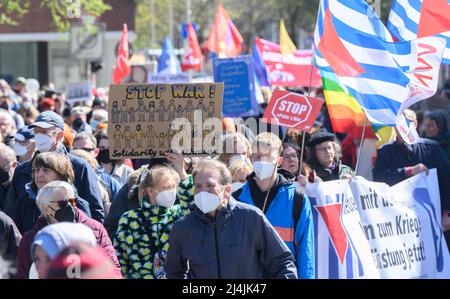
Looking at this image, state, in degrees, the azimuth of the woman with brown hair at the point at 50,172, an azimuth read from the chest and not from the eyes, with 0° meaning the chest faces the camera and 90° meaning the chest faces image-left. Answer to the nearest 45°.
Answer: approximately 45°

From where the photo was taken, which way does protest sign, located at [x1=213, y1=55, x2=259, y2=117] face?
toward the camera

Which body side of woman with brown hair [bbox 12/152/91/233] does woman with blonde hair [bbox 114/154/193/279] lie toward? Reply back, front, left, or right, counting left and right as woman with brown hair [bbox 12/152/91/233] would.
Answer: left

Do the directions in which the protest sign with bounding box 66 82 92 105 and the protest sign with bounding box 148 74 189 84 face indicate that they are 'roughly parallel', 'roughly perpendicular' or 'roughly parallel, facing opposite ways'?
roughly parallel

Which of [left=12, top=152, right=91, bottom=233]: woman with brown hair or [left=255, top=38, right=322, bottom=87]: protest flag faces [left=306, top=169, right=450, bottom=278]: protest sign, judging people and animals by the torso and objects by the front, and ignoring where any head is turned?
[left=255, top=38, right=322, bottom=87]: protest flag

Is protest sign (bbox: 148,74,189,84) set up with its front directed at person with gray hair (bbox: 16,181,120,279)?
yes

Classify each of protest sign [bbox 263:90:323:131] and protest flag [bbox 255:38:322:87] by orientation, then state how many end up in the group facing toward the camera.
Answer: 2

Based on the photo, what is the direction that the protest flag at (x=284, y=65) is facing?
toward the camera

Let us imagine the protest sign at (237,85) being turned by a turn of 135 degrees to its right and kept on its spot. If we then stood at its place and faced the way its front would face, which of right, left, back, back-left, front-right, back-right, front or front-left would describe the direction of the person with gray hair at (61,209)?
back-left

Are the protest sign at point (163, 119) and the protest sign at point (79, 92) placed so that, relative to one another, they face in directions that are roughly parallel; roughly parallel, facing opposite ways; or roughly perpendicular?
roughly parallel

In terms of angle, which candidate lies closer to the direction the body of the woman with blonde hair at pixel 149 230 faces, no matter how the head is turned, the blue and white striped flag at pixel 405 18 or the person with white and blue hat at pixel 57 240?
the person with white and blue hat

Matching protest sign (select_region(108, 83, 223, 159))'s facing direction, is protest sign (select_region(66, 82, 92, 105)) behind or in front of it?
behind

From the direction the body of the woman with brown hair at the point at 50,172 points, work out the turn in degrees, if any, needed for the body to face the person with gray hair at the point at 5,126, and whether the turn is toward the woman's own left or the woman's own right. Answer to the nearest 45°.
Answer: approximately 135° to the woman's own right
